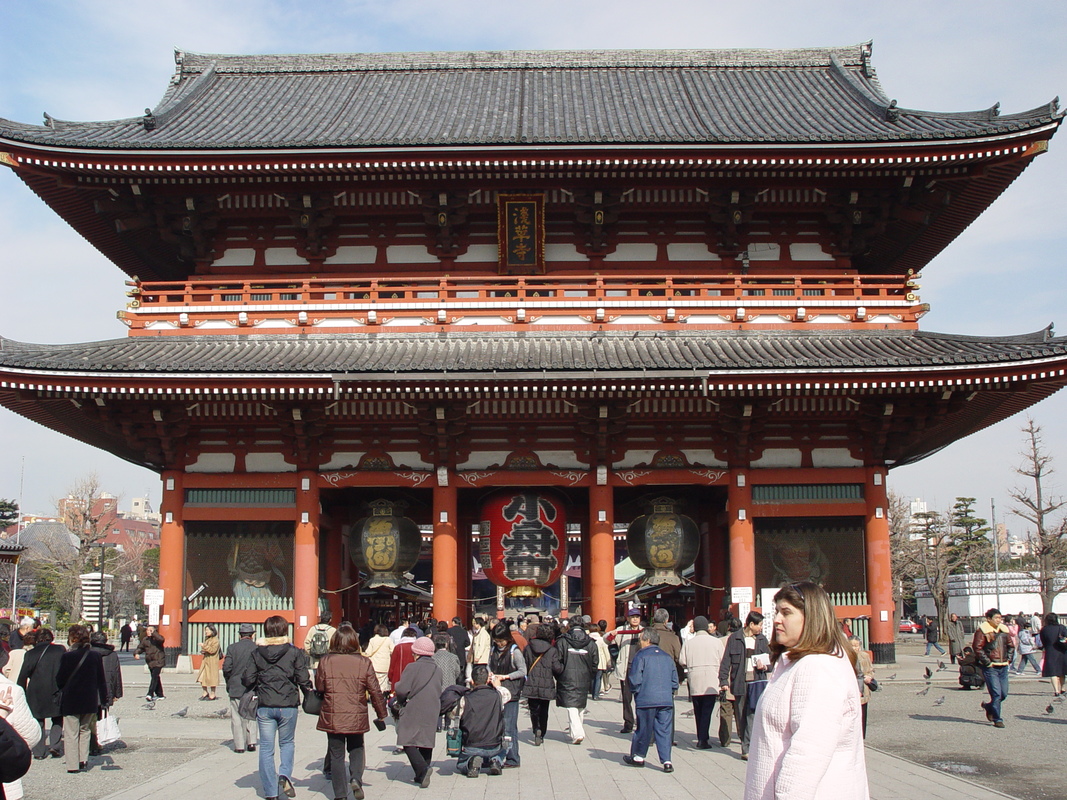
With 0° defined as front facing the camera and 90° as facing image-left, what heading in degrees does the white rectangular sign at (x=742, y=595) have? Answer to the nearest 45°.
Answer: approximately 0°

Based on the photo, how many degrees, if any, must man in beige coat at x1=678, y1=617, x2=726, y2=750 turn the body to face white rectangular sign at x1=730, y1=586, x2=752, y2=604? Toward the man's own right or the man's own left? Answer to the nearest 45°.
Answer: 0° — they already face it

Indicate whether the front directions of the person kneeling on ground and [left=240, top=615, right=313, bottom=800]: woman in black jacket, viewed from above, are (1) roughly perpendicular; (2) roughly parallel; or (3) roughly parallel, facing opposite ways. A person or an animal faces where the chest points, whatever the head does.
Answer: roughly parallel

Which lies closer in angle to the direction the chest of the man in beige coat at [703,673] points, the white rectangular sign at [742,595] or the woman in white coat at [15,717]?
the white rectangular sign

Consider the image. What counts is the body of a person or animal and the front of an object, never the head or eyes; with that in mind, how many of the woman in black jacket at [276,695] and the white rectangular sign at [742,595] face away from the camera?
1

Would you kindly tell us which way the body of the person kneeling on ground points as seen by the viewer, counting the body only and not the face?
away from the camera

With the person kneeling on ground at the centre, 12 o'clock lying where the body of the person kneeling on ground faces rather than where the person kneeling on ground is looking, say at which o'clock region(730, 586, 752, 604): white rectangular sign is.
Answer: The white rectangular sign is roughly at 1 o'clock from the person kneeling on ground.

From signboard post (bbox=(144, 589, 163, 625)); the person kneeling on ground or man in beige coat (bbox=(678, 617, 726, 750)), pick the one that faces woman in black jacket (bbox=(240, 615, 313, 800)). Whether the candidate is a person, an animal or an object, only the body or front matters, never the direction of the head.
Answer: the signboard post

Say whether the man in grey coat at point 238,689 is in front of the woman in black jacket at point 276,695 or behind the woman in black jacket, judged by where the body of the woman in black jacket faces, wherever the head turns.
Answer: in front

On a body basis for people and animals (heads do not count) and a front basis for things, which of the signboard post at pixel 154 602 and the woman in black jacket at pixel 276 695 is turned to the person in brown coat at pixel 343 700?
the signboard post

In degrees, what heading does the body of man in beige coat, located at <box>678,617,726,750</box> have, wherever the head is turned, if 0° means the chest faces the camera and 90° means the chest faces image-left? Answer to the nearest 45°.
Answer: approximately 180°

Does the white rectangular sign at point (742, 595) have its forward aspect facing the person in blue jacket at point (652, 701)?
yes

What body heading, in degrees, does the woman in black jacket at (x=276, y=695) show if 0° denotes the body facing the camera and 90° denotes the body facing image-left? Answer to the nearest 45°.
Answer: approximately 180°

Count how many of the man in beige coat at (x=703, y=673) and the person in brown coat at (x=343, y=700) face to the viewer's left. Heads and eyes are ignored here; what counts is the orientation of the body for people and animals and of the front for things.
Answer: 0

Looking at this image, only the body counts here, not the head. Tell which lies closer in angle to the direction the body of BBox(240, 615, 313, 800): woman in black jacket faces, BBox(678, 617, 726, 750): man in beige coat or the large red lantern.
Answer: the large red lantern

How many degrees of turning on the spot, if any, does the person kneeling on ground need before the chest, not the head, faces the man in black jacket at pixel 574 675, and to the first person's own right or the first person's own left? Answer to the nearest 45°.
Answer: approximately 45° to the first person's own right
